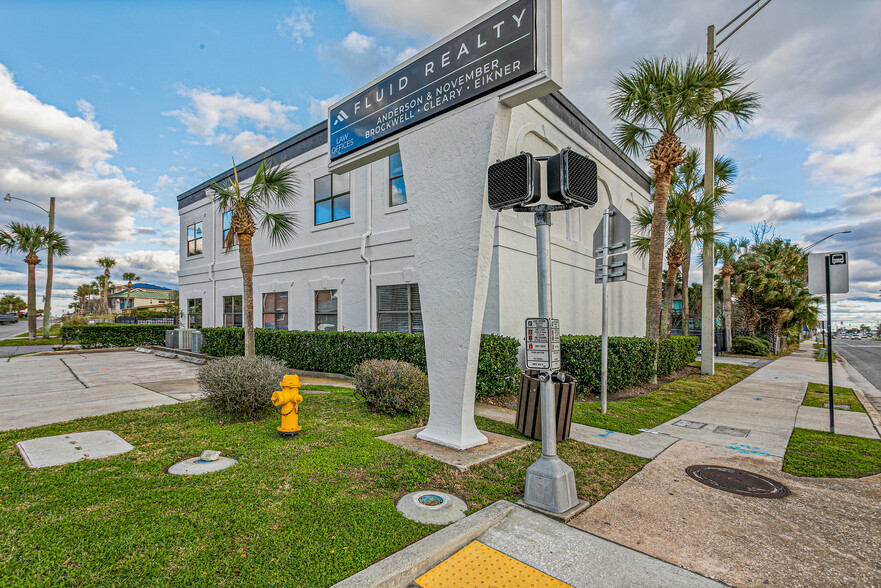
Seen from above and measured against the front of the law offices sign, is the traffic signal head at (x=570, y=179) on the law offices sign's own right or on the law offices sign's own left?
on the law offices sign's own left

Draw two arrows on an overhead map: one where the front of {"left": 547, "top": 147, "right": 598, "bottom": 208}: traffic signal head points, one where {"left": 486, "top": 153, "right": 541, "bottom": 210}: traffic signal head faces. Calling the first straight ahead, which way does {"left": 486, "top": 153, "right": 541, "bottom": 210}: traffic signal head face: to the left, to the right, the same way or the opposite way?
to the right

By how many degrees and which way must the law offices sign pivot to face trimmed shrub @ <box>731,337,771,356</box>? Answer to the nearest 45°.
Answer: approximately 180°

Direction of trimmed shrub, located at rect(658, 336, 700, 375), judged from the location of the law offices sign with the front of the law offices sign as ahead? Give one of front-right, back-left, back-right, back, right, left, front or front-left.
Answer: back

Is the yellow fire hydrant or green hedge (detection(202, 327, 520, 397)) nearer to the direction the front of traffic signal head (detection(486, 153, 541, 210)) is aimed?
the yellow fire hydrant

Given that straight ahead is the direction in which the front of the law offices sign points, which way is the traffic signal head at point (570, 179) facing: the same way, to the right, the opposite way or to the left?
to the left

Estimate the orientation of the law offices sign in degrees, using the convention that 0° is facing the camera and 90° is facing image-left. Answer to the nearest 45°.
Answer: approximately 45°

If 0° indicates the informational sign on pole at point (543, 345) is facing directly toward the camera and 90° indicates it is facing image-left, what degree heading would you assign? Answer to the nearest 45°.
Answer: approximately 0°

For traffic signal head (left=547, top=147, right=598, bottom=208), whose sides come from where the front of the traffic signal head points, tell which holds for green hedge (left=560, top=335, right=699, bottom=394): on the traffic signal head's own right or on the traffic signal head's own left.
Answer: on the traffic signal head's own left
